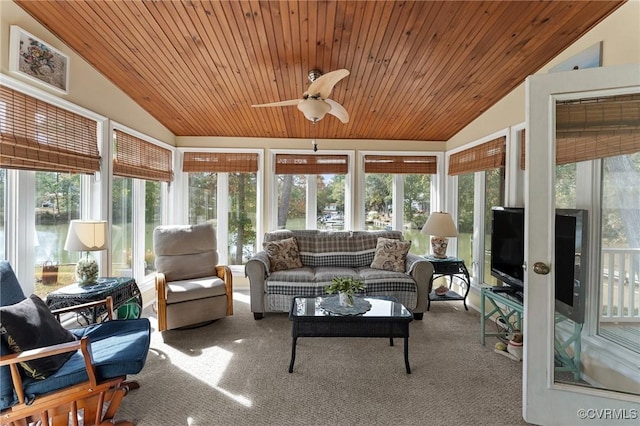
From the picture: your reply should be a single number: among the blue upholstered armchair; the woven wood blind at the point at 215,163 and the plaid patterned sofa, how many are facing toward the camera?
2

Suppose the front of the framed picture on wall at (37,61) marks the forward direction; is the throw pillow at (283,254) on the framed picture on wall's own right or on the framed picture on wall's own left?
on the framed picture on wall's own left

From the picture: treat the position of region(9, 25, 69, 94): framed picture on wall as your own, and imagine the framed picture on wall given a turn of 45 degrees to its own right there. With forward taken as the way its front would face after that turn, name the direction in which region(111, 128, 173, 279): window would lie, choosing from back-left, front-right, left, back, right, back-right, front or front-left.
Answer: back-left

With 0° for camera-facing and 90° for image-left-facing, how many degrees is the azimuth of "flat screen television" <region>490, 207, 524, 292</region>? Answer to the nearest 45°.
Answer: approximately 45°

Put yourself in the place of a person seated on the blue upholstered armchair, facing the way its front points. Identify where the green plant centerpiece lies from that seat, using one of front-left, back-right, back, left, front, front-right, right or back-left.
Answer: front

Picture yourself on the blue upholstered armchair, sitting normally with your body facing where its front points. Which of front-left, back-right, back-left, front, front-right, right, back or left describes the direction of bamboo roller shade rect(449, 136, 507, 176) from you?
front

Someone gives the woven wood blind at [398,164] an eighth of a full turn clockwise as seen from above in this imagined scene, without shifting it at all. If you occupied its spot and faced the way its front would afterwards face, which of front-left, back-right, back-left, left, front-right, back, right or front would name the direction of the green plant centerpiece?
front-left

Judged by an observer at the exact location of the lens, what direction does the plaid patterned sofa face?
facing the viewer

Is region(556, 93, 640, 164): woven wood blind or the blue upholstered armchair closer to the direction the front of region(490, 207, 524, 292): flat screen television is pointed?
the blue upholstered armchair

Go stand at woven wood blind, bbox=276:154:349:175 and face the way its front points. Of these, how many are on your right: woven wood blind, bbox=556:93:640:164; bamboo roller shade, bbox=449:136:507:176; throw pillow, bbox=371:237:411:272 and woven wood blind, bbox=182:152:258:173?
1

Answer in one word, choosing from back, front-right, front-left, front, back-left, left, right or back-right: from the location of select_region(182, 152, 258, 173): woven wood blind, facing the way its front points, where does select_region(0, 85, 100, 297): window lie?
front-right

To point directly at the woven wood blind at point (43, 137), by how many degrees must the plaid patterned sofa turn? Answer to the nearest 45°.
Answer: approximately 45° to its right

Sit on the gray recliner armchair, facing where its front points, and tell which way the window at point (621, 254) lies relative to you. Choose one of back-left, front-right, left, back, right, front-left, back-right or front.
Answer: front

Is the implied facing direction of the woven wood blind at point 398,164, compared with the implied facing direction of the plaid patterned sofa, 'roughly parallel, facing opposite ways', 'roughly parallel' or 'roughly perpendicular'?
roughly parallel

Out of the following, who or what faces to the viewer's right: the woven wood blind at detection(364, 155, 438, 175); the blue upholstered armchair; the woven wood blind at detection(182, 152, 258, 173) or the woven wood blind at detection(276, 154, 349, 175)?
the blue upholstered armchair

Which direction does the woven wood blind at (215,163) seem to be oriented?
toward the camera
